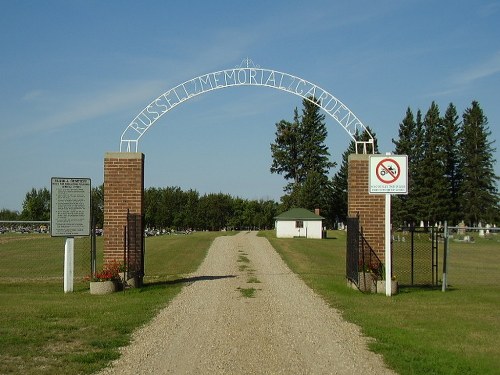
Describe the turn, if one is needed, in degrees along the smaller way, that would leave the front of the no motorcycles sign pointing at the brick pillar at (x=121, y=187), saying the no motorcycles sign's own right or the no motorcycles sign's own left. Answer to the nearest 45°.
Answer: approximately 90° to the no motorcycles sign's own right

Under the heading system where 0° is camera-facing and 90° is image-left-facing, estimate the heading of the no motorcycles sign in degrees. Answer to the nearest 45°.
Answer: approximately 0°

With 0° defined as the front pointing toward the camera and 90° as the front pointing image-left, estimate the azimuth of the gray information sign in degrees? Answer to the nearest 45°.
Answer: approximately 0°

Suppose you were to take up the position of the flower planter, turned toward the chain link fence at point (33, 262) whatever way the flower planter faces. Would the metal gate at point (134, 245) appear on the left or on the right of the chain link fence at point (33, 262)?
right

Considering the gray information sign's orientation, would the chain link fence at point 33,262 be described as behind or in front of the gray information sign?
behind

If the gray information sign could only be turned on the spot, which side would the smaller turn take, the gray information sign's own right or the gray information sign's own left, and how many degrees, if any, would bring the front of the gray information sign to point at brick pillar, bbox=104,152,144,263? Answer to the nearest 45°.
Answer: approximately 135° to the gray information sign's own left

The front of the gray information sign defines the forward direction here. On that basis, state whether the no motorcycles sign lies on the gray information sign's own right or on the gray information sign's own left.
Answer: on the gray information sign's own left

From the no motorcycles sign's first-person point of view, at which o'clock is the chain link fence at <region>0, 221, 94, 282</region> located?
The chain link fence is roughly at 4 o'clock from the no motorcycles sign.

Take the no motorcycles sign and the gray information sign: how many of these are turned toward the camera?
2

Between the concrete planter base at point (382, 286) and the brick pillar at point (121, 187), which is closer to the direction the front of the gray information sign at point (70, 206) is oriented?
the concrete planter base

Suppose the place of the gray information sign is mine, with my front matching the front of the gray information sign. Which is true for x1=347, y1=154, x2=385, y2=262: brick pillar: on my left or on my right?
on my left
